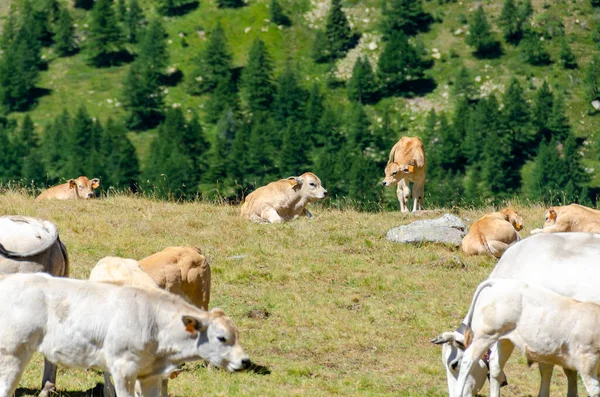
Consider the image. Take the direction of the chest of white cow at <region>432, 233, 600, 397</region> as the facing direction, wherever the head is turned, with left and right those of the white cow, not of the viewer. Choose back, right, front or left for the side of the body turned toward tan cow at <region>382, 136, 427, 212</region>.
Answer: right

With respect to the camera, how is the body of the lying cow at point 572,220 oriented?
to the viewer's left

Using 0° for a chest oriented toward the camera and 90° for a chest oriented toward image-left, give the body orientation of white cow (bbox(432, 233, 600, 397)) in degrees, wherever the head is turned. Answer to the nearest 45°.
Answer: approximately 90°

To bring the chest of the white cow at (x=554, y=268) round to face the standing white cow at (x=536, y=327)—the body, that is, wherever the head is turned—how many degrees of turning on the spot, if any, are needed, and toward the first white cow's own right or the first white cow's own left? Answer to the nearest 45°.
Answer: approximately 90° to the first white cow's own left

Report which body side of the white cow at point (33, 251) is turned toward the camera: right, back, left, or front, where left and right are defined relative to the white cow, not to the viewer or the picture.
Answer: left

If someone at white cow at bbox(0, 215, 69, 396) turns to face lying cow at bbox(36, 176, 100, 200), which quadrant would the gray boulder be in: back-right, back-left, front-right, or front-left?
front-right

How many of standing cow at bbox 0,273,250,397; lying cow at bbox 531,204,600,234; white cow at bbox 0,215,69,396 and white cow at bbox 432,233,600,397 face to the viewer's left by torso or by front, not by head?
3

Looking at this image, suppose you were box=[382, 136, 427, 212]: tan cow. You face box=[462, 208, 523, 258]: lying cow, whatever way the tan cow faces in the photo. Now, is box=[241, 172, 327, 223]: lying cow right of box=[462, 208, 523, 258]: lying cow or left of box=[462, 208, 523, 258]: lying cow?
right

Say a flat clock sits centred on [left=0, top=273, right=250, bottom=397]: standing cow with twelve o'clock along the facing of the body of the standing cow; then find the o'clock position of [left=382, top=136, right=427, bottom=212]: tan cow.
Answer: The tan cow is roughly at 10 o'clock from the standing cow.

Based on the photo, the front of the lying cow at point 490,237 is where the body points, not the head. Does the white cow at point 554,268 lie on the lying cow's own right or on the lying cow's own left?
on the lying cow's own right

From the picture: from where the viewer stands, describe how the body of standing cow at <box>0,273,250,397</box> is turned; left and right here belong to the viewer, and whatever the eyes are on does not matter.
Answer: facing to the right of the viewer

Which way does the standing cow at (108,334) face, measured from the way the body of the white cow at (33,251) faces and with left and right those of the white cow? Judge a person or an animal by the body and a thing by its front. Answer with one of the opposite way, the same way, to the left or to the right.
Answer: the opposite way

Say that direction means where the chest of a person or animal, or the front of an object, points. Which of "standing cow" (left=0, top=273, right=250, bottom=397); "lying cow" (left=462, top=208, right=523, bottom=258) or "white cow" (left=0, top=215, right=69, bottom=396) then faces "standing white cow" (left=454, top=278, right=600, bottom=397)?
"standing cow" (left=0, top=273, right=250, bottom=397)
